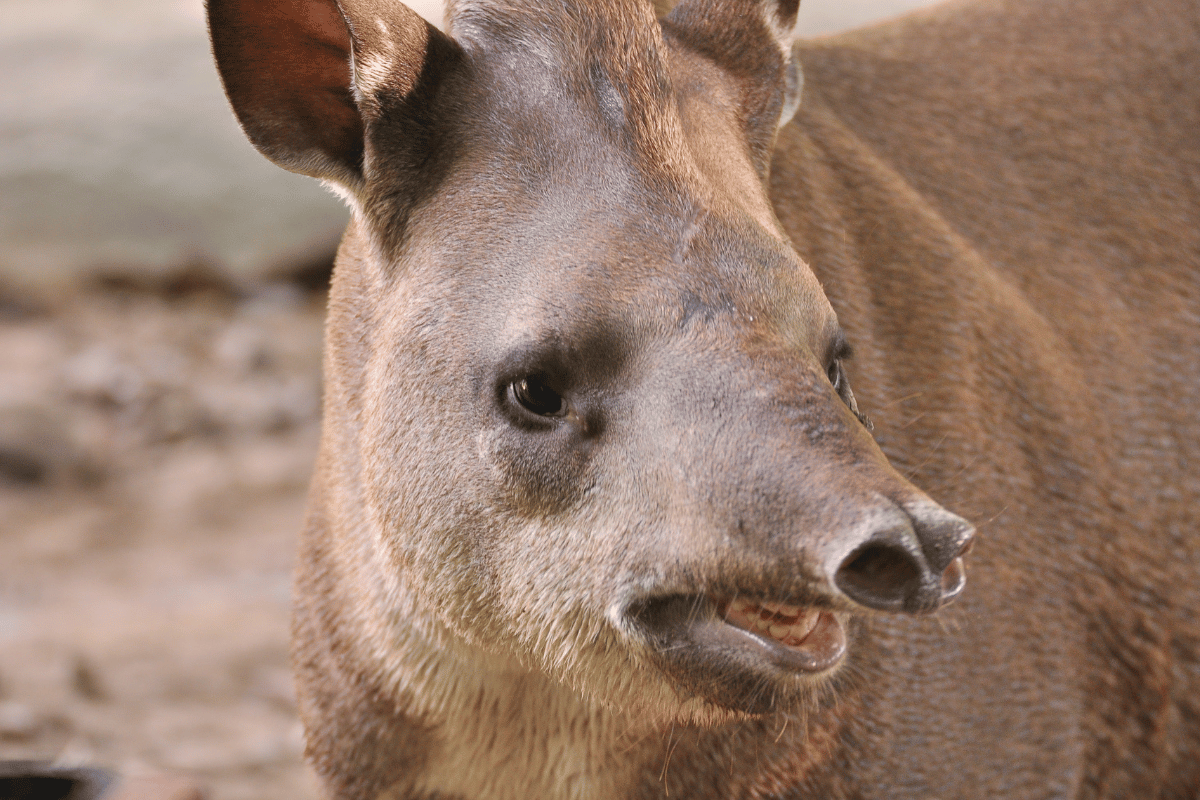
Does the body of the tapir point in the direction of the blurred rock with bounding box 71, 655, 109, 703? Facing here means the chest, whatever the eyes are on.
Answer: no

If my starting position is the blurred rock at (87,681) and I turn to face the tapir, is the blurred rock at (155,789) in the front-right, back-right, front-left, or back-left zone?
front-right

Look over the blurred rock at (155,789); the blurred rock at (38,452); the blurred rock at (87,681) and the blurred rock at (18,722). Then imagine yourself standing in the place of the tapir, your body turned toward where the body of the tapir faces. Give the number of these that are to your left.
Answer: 0

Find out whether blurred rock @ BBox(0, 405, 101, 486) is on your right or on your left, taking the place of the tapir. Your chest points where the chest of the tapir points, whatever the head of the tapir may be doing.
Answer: on your right

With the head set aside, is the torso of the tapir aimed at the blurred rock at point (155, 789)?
no

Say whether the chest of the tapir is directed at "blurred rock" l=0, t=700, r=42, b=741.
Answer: no

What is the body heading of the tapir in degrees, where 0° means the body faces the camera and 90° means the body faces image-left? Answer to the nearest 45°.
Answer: approximately 45°

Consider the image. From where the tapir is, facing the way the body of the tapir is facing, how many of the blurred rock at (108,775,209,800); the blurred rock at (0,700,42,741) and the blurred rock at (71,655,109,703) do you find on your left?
0

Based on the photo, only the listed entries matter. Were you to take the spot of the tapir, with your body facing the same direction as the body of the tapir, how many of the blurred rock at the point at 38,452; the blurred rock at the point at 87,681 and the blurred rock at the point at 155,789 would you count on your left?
0
